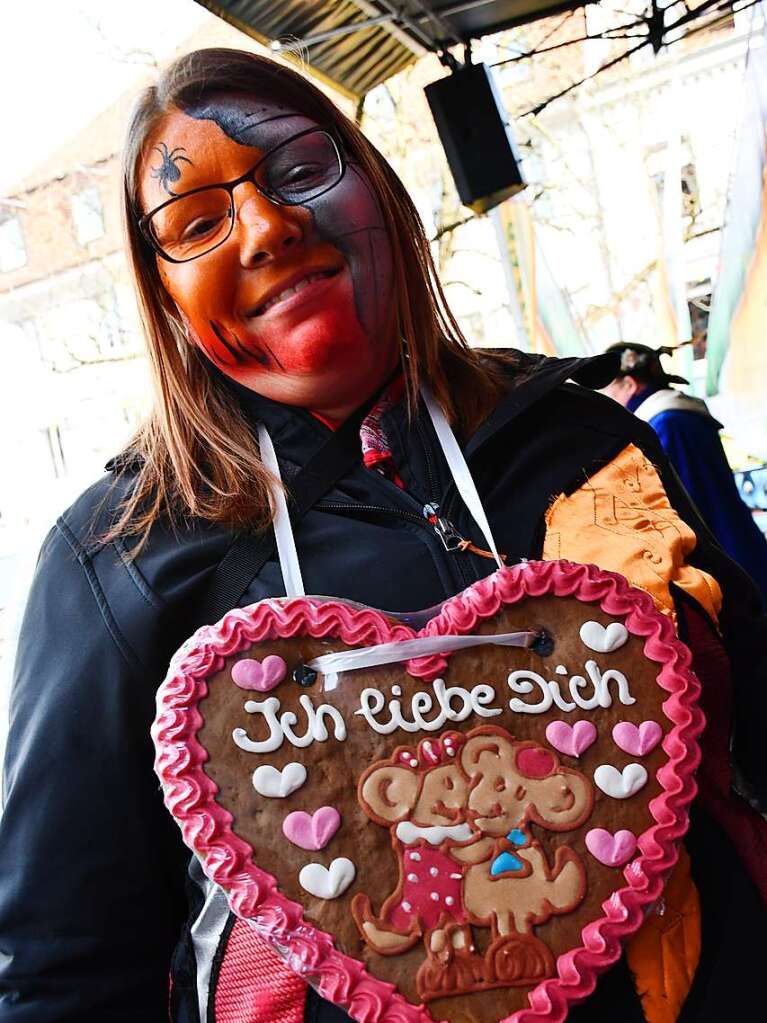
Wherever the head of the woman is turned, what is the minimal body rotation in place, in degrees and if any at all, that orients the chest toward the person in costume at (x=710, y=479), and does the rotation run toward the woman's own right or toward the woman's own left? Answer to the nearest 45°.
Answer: approximately 135° to the woman's own left

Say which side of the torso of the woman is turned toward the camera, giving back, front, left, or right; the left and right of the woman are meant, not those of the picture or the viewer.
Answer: front

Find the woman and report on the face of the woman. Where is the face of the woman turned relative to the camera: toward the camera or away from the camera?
toward the camera

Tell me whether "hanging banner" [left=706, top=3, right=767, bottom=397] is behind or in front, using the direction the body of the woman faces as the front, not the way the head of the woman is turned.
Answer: behind

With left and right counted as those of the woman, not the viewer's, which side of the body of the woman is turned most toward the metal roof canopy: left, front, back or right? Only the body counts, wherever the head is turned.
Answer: back

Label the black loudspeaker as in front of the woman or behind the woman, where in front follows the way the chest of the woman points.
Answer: behind

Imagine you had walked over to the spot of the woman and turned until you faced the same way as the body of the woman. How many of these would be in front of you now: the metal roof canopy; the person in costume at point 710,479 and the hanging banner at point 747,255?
0
